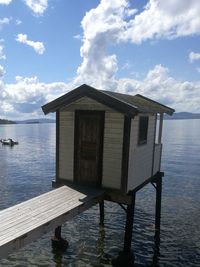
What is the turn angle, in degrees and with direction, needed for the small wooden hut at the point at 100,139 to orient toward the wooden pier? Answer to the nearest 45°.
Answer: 0° — it already faces it

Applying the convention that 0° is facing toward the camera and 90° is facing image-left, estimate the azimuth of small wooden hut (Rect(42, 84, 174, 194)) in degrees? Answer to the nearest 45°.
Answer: approximately 45°
